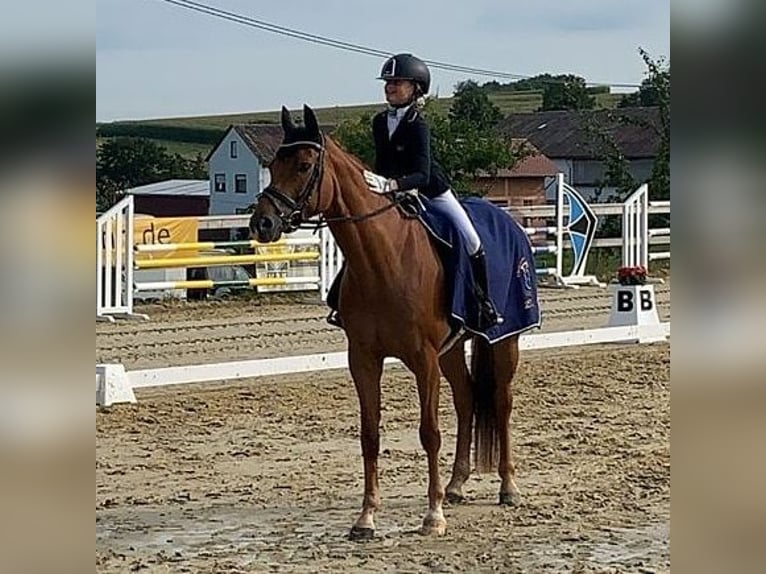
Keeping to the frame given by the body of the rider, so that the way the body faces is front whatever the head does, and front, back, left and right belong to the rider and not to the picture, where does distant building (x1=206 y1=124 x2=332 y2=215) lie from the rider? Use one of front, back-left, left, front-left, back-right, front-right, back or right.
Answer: back-right

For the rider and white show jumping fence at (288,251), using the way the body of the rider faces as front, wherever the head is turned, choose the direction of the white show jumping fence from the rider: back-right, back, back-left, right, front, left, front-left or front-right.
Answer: back-right

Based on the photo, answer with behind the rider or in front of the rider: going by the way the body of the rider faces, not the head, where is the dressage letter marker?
behind

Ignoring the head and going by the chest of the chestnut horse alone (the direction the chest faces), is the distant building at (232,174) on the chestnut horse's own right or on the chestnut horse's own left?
on the chestnut horse's own right

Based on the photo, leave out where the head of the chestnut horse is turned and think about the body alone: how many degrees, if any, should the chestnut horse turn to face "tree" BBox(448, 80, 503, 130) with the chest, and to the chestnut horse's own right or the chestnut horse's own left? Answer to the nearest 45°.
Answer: approximately 135° to the chestnut horse's own right

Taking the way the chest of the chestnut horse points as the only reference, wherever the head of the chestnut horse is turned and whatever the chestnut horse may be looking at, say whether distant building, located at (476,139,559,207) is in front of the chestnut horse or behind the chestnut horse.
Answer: behind

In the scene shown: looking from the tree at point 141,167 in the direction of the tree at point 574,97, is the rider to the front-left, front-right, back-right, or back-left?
back-right

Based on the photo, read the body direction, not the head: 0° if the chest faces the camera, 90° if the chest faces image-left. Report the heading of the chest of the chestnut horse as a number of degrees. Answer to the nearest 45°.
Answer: approximately 45°

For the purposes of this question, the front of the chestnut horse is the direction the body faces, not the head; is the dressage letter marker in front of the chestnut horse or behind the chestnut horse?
behind

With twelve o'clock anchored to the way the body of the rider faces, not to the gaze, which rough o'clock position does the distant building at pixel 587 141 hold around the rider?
The distant building is roughly at 5 o'clock from the rider.

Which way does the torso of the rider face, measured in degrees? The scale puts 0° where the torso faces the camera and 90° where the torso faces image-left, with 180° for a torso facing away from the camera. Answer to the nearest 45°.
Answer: approximately 45°

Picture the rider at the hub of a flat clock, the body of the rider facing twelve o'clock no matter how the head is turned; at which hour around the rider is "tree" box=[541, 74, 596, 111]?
The tree is roughly at 5 o'clock from the rider.

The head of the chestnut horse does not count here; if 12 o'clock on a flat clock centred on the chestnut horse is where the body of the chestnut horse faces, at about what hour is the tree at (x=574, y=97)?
The tree is roughly at 5 o'clock from the chestnut horse.
